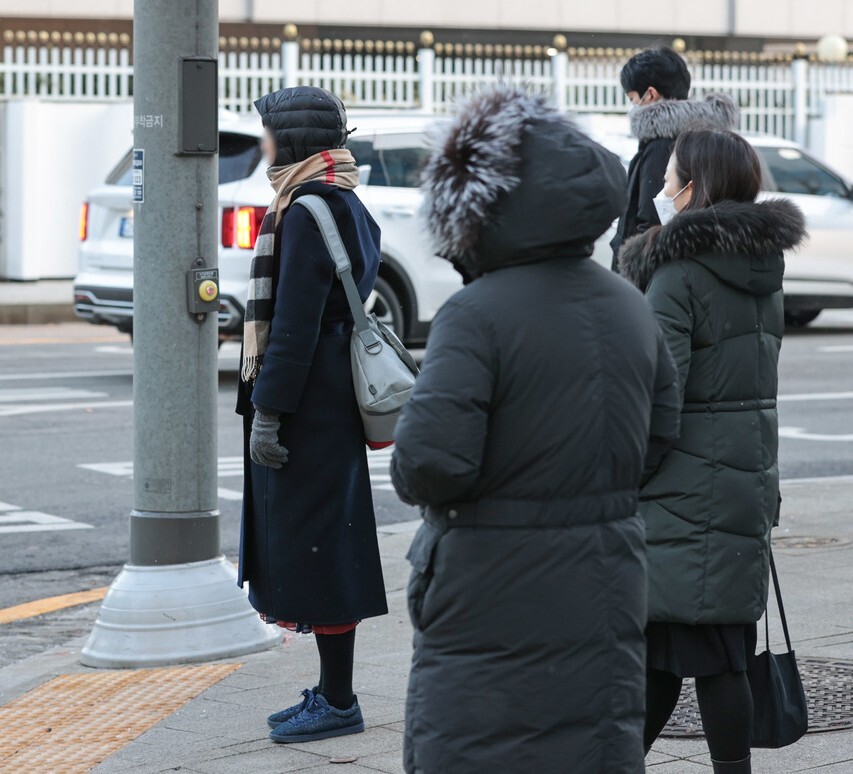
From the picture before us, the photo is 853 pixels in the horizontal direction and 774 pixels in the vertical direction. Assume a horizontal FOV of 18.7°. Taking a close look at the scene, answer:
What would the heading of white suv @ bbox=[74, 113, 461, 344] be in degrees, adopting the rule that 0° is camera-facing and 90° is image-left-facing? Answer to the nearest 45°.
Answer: approximately 225°

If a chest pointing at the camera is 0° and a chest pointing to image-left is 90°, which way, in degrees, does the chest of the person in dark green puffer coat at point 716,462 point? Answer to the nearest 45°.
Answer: approximately 135°

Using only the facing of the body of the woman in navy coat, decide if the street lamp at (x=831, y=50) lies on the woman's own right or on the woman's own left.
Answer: on the woman's own right

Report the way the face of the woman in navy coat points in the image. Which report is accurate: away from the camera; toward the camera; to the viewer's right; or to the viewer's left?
to the viewer's left

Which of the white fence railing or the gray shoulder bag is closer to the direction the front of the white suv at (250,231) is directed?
the white fence railing

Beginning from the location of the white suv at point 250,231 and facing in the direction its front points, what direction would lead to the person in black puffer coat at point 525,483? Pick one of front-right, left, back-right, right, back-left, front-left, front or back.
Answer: back-right

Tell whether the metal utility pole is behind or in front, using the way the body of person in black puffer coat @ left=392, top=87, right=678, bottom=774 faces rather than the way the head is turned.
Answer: in front

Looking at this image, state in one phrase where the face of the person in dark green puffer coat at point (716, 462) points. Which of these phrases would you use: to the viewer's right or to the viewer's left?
to the viewer's left
